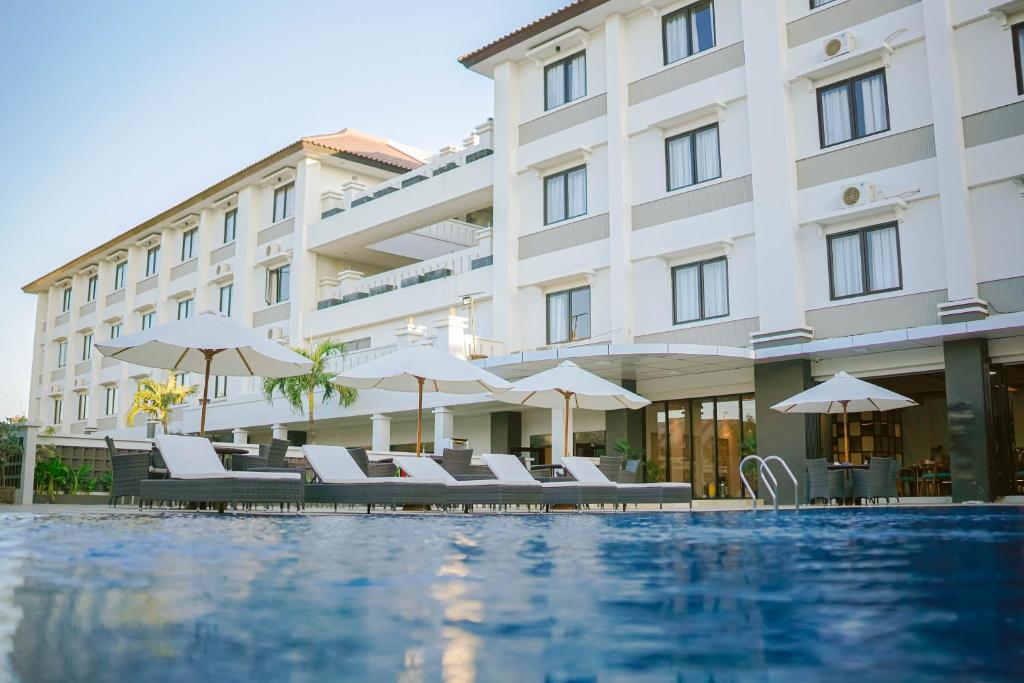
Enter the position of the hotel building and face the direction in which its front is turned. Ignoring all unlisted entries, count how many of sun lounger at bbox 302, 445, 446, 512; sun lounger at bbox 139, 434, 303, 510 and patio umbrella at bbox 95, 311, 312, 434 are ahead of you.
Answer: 3

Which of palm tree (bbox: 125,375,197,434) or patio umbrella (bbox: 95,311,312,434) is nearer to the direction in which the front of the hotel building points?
the patio umbrella

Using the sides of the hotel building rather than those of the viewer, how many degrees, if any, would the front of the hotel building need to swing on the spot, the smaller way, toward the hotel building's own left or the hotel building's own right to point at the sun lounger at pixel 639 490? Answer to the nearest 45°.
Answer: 0° — it already faces it

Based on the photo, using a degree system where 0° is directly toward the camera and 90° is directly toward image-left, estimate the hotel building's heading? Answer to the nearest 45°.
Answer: approximately 45°

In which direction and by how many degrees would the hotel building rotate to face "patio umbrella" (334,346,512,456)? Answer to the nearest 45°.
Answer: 0° — it already faces it

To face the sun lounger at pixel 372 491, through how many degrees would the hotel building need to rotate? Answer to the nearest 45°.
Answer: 0° — it already faces it

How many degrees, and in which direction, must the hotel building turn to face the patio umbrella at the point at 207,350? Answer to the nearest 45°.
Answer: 0° — it already faces it
